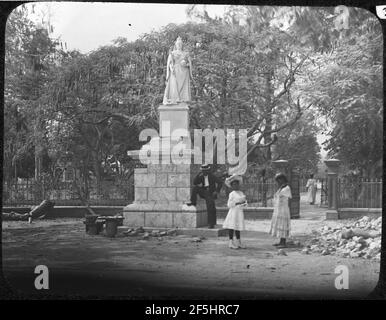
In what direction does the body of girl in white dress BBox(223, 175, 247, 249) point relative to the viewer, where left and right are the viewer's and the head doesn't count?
facing the viewer and to the right of the viewer

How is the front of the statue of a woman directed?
toward the camera

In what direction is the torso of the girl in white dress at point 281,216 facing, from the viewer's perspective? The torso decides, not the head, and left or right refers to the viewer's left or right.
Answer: facing to the left of the viewer
